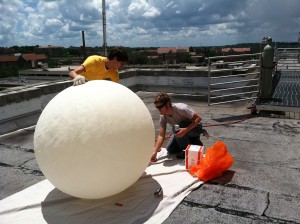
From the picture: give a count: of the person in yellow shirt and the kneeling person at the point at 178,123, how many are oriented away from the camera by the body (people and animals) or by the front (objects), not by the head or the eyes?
0

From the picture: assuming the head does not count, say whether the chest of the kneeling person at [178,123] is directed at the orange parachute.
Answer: no

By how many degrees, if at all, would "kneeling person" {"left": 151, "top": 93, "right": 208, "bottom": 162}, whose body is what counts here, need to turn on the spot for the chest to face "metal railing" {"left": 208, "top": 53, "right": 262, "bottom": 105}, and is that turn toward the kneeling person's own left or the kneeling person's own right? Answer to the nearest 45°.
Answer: approximately 135° to the kneeling person's own right

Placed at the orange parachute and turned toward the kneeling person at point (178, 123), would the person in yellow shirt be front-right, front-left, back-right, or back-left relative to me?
front-left

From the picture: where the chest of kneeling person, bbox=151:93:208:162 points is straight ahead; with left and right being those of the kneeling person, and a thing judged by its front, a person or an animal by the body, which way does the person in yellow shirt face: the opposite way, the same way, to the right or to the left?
to the left

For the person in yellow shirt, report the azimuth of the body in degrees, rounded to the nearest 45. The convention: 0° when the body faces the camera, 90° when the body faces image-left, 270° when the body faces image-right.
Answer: approximately 315°

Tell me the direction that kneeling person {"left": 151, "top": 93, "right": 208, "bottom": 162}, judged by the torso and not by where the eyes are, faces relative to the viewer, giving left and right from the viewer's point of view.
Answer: facing the viewer and to the left of the viewer

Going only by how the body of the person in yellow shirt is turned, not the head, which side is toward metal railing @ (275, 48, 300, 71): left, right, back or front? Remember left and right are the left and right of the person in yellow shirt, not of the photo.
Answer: left

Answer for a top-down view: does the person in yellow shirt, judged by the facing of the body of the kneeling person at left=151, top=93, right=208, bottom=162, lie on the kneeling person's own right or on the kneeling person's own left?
on the kneeling person's own right

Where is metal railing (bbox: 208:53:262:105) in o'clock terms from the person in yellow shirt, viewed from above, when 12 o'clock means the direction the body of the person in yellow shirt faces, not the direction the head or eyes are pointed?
The metal railing is roughly at 9 o'clock from the person in yellow shirt.

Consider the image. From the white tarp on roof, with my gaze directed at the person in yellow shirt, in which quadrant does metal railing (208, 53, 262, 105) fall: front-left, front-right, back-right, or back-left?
front-right
